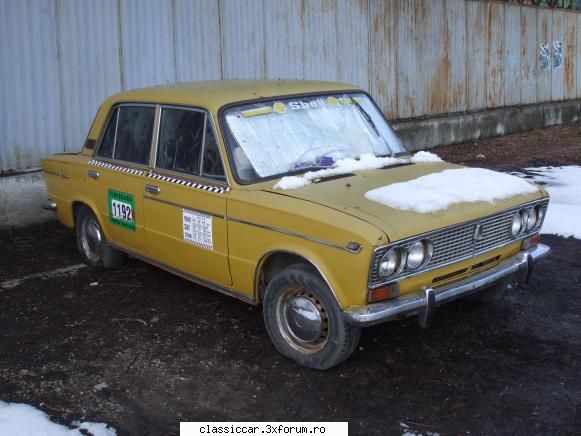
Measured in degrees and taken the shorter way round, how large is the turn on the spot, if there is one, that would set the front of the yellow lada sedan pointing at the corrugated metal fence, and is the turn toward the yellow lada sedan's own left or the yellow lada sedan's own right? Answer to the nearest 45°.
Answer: approximately 135° to the yellow lada sedan's own left

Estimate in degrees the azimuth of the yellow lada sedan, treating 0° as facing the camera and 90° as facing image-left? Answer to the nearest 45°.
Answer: approximately 315°

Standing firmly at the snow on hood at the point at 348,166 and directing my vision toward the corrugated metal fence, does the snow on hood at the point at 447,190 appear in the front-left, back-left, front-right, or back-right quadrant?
back-right
